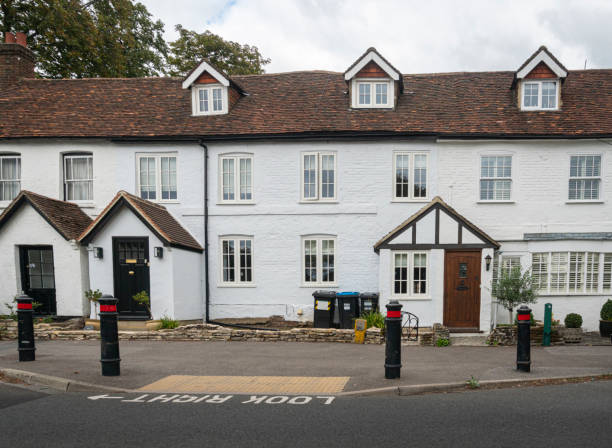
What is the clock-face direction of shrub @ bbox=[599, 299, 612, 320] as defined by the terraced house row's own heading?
The shrub is roughly at 9 o'clock from the terraced house row.

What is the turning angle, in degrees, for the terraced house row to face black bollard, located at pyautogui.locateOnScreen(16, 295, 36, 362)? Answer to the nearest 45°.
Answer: approximately 45° to its right

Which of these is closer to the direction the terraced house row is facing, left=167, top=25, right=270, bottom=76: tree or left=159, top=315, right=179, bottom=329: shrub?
the shrub

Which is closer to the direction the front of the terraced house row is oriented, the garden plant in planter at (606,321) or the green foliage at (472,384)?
the green foliage

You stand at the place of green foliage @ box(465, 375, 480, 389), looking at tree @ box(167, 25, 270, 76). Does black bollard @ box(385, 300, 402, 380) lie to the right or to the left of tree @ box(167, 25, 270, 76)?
left

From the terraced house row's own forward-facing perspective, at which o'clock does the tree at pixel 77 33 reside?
The tree is roughly at 4 o'clock from the terraced house row.

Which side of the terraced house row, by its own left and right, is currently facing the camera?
front

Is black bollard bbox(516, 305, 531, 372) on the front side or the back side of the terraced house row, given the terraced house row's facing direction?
on the front side

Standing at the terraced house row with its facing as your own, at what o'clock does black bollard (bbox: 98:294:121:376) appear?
The black bollard is roughly at 1 o'clock from the terraced house row.

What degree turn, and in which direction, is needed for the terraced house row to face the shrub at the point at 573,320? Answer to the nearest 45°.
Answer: approximately 90° to its left

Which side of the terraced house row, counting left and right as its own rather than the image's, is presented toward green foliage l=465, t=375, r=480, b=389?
front
